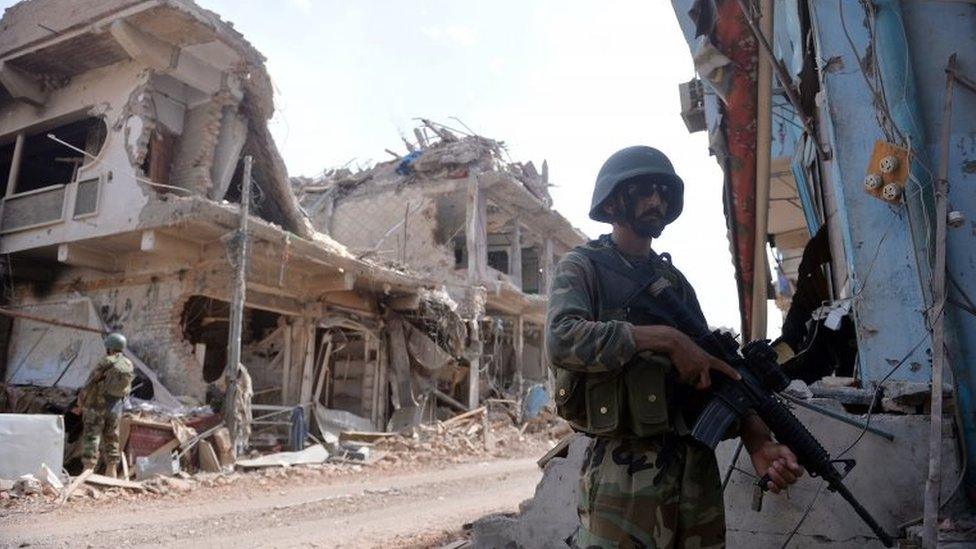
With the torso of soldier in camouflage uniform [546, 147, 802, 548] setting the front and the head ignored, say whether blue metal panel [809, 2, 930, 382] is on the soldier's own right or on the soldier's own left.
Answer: on the soldier's own left

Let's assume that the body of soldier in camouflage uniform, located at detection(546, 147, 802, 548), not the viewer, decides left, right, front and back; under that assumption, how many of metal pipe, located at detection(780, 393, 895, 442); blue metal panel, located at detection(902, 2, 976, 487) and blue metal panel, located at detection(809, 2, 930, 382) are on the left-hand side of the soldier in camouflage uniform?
3

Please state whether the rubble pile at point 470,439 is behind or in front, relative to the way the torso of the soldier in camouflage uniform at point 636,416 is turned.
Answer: behind

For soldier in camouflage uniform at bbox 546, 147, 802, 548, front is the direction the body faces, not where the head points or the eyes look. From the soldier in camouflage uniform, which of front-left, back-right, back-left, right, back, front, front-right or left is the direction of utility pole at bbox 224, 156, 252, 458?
back

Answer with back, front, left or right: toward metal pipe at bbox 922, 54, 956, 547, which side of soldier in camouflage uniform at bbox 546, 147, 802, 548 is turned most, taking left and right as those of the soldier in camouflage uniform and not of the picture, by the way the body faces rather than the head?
left

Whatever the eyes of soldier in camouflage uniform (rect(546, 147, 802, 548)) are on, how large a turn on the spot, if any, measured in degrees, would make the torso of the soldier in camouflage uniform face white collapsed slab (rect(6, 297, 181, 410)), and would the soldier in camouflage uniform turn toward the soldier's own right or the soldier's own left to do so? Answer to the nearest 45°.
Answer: approximately 180°

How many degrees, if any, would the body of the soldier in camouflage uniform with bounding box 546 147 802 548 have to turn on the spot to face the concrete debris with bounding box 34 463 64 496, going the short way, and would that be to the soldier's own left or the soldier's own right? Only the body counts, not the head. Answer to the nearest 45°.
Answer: approximately 180°

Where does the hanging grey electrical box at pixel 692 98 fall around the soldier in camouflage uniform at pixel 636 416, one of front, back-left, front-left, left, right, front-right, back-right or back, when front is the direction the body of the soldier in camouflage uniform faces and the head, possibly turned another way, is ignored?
back-left

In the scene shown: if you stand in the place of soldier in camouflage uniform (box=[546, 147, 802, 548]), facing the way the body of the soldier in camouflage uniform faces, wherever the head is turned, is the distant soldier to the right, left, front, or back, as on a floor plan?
back
